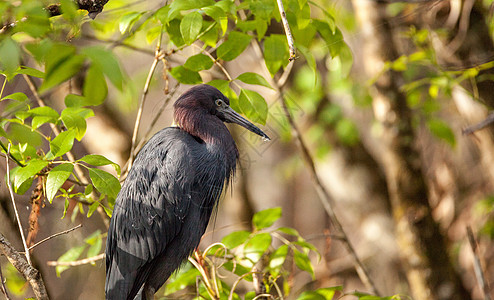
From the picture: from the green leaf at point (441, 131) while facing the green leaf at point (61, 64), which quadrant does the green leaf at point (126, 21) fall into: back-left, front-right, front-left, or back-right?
front-right

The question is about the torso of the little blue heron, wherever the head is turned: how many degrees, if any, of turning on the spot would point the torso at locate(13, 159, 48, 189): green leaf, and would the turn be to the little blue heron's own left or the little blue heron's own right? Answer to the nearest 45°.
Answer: approximately 135° to the little blue heron's own right

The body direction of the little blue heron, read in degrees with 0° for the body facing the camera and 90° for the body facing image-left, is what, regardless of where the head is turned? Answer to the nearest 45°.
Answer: approximately 270°

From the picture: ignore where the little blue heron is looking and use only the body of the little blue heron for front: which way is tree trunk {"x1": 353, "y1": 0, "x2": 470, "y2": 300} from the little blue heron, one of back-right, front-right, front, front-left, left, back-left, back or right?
front-left

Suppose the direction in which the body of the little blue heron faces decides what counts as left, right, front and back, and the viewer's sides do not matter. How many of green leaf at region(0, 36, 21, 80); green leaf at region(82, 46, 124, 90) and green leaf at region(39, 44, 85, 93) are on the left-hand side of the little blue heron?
0
